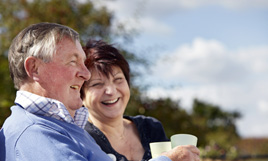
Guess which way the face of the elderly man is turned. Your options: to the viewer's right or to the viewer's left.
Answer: to the viewer's right

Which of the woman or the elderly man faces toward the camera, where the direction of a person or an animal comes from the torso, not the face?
the woman

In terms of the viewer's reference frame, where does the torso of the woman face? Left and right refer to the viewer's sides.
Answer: facing the viewer

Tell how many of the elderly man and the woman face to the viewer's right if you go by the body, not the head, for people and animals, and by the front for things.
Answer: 1

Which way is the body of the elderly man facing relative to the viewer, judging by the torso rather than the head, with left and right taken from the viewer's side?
facing to the right of the viewer

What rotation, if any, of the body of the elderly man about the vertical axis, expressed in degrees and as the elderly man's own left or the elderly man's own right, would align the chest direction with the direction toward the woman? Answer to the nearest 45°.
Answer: approximately 90° to the elderly man's own left
